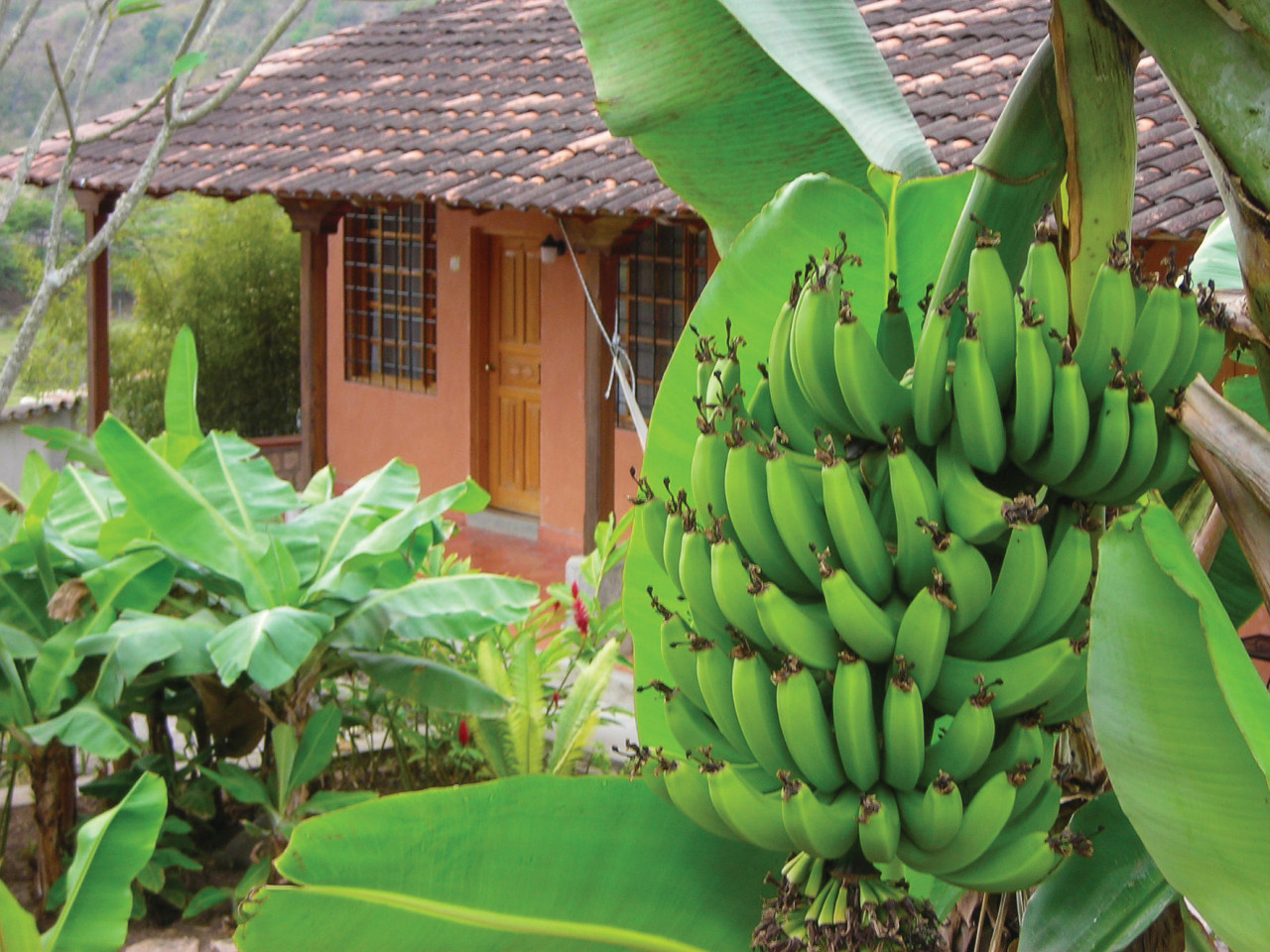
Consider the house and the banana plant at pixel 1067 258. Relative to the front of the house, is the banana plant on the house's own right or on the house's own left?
on the house's own left

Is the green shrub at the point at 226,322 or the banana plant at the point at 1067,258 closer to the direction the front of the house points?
the banana plant

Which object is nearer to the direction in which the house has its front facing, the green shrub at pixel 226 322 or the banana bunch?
the banana bunch

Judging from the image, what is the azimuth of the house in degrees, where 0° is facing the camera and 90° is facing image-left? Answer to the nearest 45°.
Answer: approximately 45°

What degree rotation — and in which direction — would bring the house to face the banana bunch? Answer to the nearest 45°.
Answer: approximately 45° to its left

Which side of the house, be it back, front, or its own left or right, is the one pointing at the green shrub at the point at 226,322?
right
